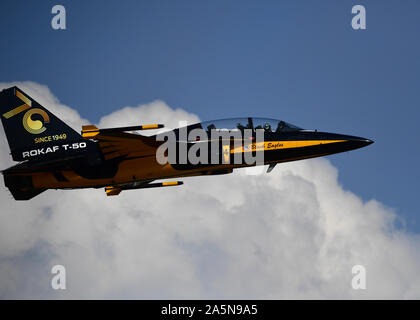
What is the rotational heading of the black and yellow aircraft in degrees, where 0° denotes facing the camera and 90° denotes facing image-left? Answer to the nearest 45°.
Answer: approximately 270°
